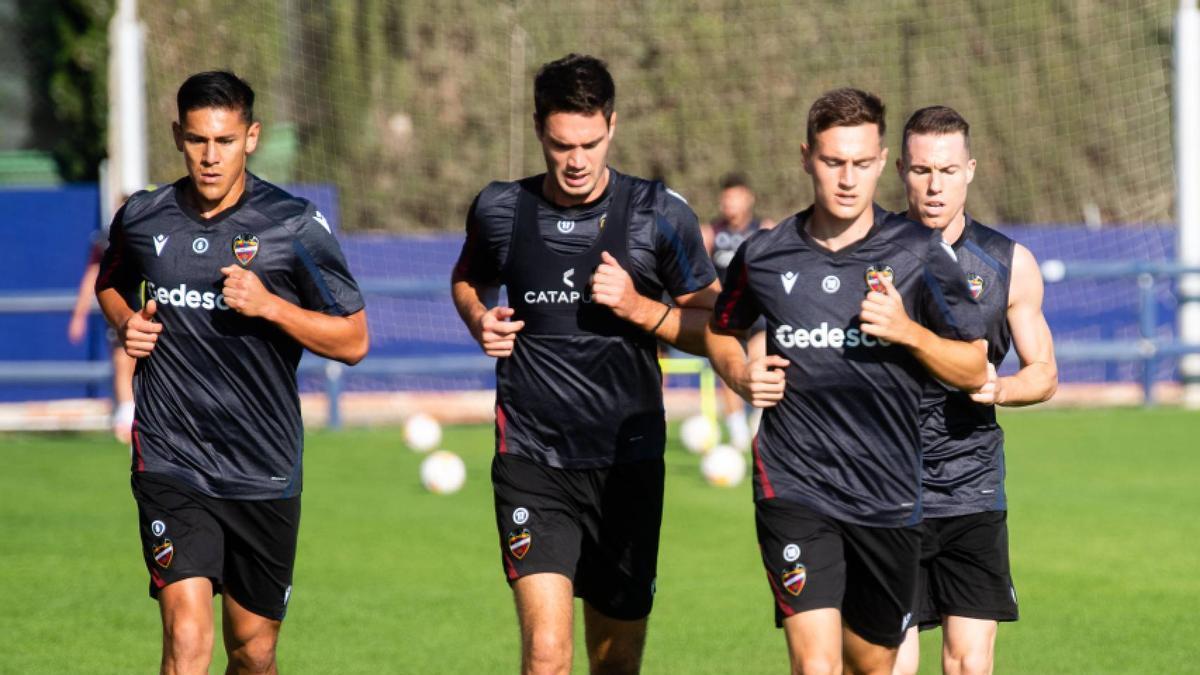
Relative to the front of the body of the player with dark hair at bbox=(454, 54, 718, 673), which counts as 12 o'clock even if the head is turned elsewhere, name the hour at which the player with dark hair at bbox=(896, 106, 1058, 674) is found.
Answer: the player with dark hair at bbox=(896, 106, 1058, 674) is roughly at 9 o'clock from the player with dark hair at bbox=(454, 54, 718, 673).

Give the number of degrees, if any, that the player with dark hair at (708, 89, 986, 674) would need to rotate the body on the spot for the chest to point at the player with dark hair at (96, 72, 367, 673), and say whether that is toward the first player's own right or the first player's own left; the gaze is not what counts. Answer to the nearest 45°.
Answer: approximately 90° to the first player's own right

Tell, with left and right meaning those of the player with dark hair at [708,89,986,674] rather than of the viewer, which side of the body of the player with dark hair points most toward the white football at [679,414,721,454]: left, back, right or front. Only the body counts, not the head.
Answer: back

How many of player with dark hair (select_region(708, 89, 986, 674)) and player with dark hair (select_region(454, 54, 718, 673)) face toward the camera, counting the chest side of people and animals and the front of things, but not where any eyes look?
2

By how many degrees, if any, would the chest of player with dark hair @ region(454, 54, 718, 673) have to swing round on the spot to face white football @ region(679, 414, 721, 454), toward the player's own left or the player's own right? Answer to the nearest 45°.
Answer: approximately 180°

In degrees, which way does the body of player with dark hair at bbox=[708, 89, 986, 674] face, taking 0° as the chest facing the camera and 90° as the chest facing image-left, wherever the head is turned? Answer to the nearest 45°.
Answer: approximately 0°

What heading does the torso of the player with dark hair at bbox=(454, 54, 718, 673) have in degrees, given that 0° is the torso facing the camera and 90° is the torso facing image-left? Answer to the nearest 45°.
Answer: approximately 0°
